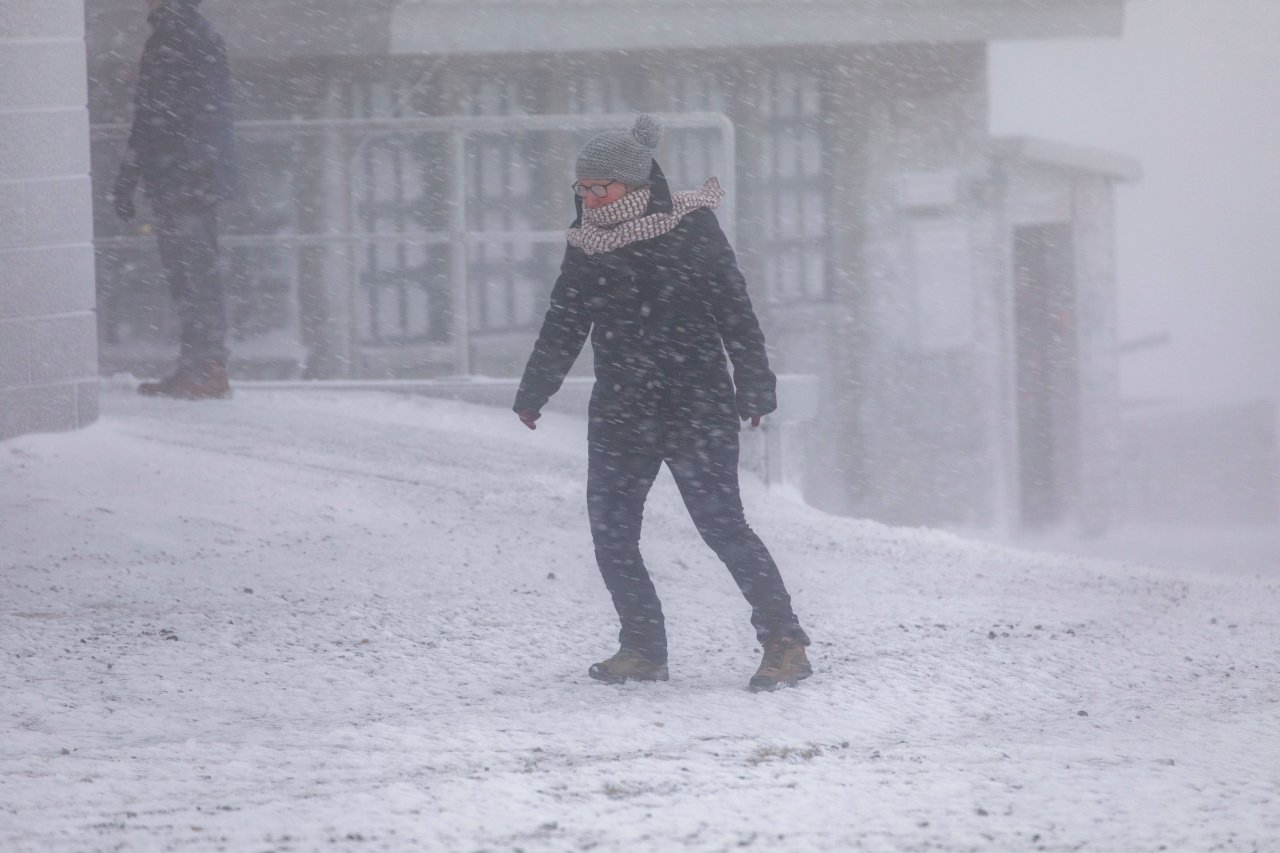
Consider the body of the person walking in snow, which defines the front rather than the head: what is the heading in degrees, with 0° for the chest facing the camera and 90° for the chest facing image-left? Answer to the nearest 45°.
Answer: approximately 45°

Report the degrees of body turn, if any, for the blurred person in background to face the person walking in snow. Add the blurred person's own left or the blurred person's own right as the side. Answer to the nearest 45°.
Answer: approximately 90° to the blurred person's own left

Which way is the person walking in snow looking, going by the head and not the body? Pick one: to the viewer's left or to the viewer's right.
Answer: to the viewer's left

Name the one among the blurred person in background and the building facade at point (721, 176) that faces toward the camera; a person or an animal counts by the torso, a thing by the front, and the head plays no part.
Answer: the building facade

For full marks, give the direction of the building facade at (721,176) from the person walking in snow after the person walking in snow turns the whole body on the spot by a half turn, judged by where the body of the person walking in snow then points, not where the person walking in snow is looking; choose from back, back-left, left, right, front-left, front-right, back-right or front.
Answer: front-left

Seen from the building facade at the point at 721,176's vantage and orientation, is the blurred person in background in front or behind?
in front

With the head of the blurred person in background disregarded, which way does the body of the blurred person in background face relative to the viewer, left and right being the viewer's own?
facing to the left of the viewer

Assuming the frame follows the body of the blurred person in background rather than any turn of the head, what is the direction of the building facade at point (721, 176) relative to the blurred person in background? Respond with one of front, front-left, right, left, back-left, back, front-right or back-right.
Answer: back-right

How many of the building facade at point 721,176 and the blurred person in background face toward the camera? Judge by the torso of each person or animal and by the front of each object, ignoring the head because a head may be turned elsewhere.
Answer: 1

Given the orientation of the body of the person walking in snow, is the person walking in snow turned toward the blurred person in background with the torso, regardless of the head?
no

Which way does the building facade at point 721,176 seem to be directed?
toward the camera
